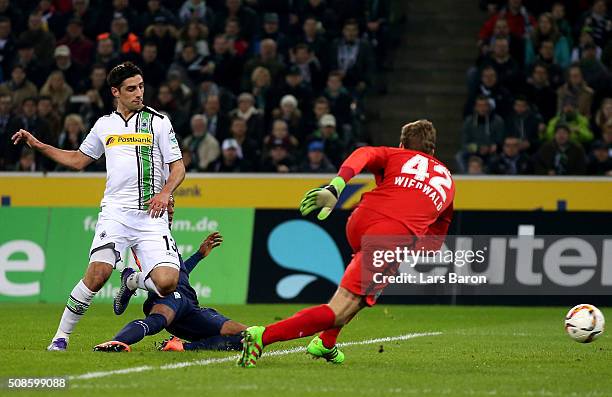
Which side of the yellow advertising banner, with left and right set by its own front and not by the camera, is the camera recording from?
front

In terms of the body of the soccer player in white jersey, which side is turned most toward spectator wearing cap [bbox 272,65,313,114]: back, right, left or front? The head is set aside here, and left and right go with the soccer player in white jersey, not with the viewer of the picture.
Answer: back

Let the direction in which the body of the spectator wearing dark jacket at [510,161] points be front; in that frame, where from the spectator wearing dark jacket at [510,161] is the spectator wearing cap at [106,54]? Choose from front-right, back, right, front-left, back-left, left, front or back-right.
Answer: right

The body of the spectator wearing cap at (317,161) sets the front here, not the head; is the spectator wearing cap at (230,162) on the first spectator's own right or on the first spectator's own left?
on the first spectator's own right

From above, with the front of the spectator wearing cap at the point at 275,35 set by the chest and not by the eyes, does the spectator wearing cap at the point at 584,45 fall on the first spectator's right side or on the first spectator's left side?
on the first spectator's left side

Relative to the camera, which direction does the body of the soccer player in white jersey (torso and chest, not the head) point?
toward the camera

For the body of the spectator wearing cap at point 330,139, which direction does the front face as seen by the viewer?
toward the camera

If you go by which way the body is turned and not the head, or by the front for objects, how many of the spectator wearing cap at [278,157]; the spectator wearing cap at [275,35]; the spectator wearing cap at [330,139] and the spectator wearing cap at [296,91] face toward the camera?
4

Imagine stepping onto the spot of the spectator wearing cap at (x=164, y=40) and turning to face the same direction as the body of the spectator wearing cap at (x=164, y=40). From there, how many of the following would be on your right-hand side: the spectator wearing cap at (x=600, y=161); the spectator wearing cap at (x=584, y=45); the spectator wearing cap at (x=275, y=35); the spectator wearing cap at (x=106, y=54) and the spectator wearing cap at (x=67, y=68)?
2

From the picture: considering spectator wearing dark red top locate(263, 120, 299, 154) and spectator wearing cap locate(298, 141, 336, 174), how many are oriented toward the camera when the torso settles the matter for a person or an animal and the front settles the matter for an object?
2
